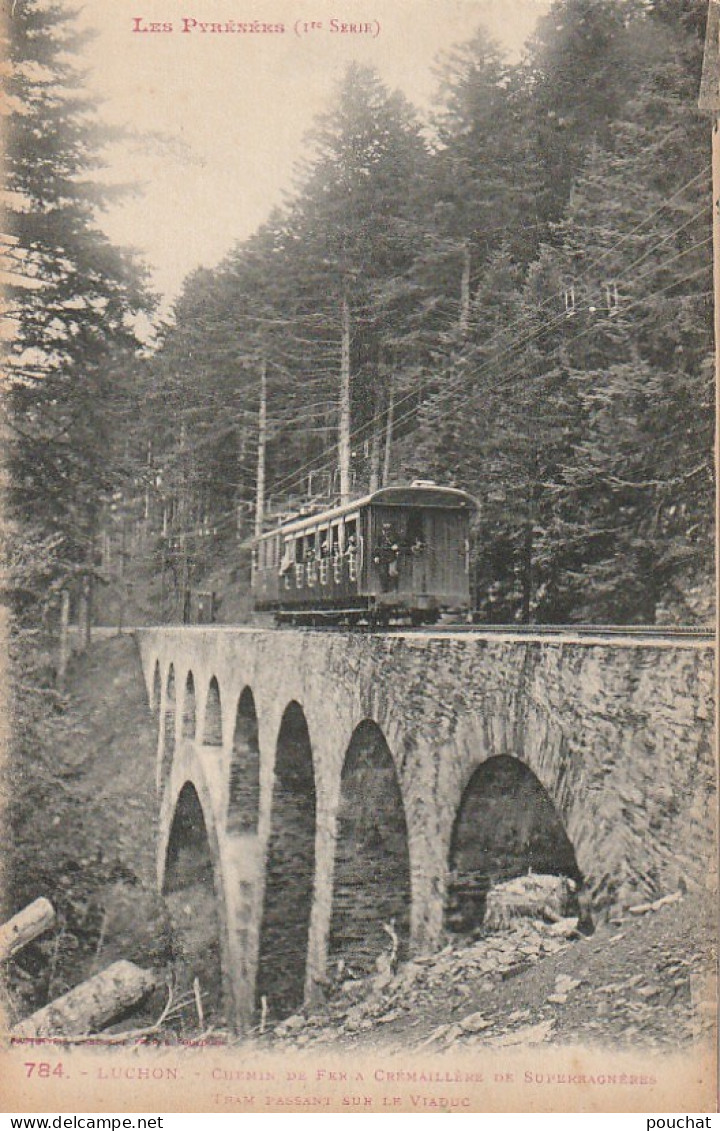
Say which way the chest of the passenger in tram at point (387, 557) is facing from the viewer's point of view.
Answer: toward the camera

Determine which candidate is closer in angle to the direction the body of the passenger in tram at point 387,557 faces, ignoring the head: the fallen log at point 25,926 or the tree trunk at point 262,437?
the fallen log

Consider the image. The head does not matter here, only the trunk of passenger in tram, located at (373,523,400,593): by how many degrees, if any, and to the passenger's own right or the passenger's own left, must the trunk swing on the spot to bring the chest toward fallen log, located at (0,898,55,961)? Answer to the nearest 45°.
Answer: approximately 45° to the passenger's own right

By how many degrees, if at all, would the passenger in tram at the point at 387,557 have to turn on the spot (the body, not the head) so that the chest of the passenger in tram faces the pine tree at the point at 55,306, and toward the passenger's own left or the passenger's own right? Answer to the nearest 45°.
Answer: approximately 45° to the passenger's own right
